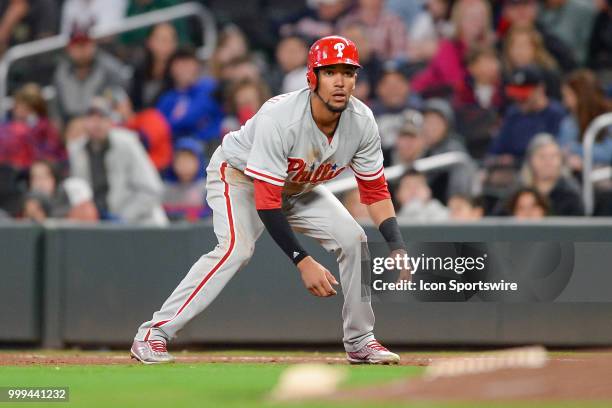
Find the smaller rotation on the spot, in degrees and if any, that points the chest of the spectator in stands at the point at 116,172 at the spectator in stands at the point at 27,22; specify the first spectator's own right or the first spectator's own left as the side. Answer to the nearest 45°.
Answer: approximately 135° to the first spectator's own right

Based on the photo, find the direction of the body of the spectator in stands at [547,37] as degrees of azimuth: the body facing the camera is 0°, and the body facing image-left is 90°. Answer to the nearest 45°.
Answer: approximately 0°

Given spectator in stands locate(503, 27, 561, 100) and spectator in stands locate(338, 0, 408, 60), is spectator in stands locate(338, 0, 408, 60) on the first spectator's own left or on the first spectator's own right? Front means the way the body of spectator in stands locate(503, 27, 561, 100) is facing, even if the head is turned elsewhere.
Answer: on the first spectator's own right

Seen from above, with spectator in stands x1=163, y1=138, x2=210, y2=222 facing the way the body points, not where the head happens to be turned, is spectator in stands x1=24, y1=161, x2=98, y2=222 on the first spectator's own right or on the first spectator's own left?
on the first spectator's own right

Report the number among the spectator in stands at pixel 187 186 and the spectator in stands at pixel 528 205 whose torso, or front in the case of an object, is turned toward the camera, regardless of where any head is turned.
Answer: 2

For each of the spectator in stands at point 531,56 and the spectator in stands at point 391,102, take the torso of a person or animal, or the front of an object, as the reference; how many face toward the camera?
2

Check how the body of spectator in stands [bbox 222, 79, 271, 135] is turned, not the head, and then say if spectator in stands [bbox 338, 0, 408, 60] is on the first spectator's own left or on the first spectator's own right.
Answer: on the first spectator's own left

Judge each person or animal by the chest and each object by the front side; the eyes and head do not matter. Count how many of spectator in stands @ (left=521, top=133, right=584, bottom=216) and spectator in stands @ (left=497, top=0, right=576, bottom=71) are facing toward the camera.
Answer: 2
